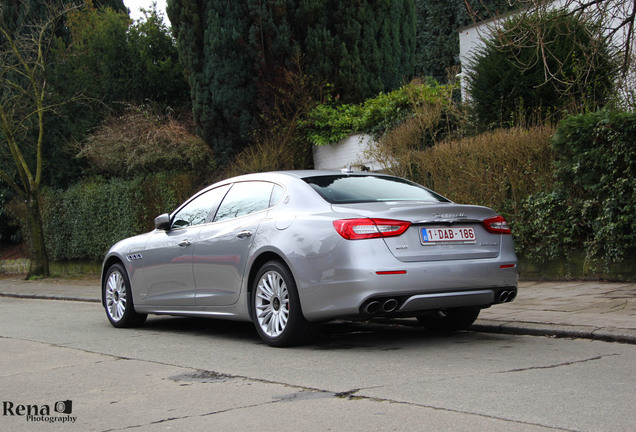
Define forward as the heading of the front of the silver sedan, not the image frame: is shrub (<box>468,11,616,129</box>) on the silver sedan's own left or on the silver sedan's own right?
on the silver sedan's own right

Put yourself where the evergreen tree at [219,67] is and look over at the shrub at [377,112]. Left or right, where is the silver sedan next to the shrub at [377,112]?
right

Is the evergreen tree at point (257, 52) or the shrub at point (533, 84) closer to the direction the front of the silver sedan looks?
the evergreen tree

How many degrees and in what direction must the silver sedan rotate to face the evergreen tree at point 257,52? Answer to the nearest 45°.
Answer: approximately 45° to its right

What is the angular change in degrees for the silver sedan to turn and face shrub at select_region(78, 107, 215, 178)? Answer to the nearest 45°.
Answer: approximately 45° to its right

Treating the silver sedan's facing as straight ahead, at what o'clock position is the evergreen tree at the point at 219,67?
The evergreen tree is roughly at 1 o'clock from the silver sedan.

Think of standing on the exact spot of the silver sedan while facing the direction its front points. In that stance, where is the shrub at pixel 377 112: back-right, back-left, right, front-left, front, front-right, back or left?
front-right

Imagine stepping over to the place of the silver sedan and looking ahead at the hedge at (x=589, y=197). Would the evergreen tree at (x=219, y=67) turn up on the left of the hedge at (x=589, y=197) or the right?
left

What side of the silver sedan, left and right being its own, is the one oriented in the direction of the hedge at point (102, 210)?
front

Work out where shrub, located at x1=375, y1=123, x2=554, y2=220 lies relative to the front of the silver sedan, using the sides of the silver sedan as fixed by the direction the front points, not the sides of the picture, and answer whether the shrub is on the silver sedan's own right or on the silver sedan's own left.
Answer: on the silver sedan's own right

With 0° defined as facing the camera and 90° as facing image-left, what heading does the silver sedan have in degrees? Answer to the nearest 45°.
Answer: approximately 135°

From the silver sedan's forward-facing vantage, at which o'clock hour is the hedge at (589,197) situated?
The hedge is roughly at 3 o'clock from the silver sedan.
